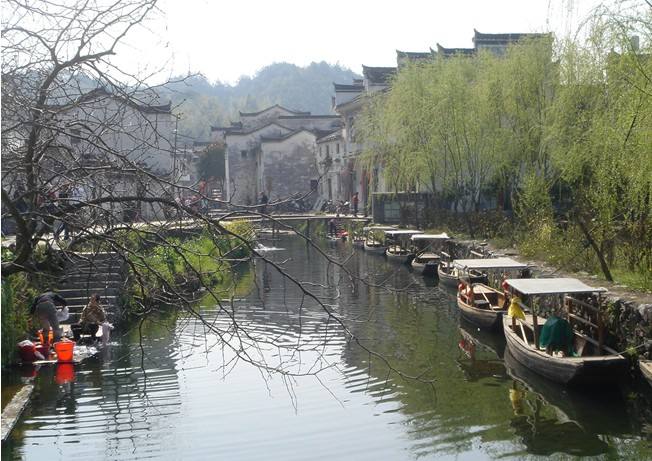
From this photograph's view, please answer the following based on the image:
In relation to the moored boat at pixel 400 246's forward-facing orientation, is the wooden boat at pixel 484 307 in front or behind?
in front

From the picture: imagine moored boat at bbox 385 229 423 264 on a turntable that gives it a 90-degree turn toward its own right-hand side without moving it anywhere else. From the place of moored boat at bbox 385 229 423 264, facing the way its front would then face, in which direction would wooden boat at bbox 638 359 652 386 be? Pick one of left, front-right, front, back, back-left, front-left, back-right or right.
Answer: left

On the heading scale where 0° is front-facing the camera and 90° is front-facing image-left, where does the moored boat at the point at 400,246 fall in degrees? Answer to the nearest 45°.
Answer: approximately 0°
